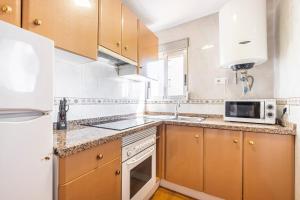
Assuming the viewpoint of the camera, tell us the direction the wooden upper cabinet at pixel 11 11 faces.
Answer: facing the viewer and to the right of the viewer

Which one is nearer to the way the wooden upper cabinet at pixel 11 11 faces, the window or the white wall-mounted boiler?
the white wall-mounted boiler

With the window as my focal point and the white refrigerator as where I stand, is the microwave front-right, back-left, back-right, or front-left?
front-right

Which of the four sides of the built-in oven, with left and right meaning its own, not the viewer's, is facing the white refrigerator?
right

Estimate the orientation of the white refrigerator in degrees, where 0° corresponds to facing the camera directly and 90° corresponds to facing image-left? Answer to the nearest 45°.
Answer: approximately 315°

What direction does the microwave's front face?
toward the camera

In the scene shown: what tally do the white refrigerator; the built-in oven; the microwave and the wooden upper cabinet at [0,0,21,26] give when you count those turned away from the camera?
0

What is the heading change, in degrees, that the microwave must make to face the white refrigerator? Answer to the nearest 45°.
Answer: approximately 45° to its right

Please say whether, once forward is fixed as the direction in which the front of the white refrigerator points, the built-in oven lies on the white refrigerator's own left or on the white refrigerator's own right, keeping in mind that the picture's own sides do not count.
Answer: on the white refrigerator's own left

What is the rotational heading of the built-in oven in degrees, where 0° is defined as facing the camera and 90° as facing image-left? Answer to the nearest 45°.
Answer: approximately 315°

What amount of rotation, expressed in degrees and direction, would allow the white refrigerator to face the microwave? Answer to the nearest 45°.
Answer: approximately 45° to its left
